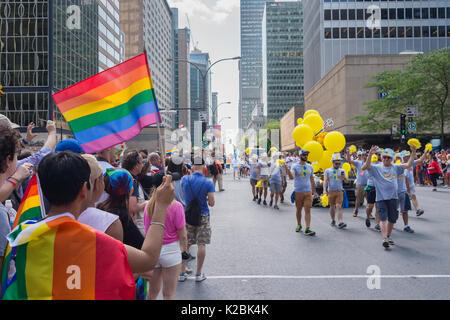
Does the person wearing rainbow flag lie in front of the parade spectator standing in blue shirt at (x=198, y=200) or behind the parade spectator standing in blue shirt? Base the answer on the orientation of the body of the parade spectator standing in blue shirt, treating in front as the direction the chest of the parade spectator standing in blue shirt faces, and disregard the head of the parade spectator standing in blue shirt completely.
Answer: behind

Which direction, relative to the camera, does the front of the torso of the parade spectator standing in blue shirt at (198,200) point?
away from the camera

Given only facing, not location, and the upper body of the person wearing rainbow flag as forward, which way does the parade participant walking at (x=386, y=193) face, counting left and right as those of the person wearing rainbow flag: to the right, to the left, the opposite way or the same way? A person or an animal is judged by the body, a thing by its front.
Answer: the opposite way

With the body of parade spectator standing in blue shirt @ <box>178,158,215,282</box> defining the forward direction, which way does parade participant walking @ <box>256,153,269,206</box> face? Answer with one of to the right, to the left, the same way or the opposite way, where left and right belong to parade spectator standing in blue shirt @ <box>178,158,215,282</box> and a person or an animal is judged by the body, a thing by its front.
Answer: the opposite way

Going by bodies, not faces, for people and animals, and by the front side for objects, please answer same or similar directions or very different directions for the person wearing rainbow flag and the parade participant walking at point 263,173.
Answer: very different directions

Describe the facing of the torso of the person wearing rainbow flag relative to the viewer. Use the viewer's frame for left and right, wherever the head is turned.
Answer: facing away from the viewer and to the right of the viewer

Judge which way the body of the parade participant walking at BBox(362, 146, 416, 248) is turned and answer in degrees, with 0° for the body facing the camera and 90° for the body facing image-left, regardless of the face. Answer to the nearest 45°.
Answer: approximately 0°
